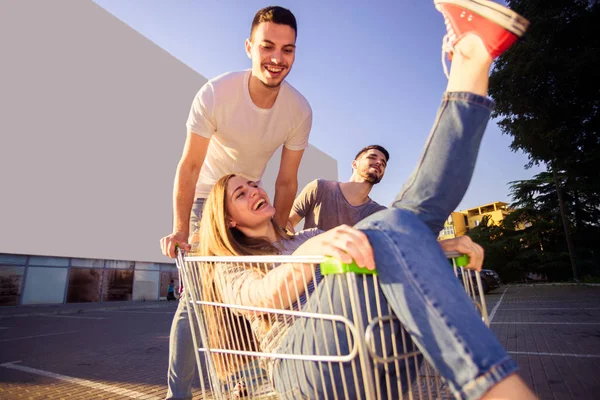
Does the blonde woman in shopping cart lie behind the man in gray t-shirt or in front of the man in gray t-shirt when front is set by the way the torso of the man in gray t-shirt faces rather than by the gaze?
in front

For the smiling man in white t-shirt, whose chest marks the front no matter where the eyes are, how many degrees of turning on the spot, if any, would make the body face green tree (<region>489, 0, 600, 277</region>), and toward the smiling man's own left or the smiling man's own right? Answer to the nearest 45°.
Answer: approximately 90° to the smiling man's own left

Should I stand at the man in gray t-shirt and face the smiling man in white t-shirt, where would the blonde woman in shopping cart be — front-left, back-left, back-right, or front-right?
front-left

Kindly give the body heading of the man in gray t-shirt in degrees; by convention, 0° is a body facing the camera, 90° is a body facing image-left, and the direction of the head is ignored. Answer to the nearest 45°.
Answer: approximately 315°

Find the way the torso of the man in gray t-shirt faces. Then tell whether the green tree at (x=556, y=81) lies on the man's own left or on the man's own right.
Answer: on the man's own left

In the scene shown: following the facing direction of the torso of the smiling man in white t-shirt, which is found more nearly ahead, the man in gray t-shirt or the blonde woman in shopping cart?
the blonde woman in shopping cart

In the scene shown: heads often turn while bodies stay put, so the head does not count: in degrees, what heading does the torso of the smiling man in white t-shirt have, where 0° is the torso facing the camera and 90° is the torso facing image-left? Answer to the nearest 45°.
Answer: approximately 315°

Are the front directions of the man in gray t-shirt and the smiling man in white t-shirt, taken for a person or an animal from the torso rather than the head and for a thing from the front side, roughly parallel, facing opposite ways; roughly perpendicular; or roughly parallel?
roughly parallel

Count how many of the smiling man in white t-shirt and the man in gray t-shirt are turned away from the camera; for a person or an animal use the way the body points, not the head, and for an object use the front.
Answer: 0

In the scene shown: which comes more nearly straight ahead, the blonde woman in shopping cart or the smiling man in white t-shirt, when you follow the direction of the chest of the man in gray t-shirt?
the blonde woman in shopping cart
